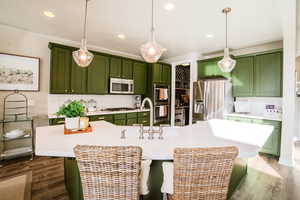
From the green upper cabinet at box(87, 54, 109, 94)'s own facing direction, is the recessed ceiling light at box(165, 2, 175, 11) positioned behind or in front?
in front

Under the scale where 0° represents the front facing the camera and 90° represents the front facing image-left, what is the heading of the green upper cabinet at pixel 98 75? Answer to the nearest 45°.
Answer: approximately 315°

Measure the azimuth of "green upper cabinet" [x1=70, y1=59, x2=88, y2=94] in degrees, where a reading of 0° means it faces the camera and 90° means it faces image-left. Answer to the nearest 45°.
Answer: approximately 315°

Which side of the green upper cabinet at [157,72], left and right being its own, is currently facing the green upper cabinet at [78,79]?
right

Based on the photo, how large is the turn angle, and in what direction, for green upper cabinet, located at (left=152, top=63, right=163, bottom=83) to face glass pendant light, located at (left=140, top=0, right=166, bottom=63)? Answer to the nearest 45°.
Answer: approximately 45° to its right

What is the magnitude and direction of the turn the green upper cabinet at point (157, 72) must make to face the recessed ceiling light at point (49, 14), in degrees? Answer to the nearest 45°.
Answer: approximately 90° to its right
